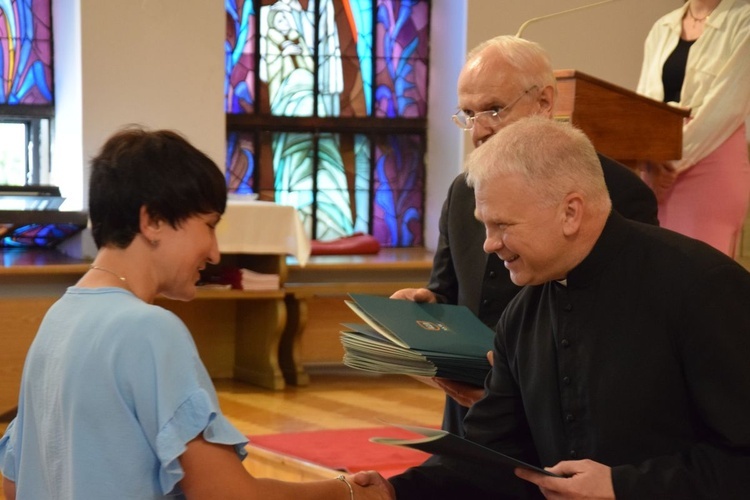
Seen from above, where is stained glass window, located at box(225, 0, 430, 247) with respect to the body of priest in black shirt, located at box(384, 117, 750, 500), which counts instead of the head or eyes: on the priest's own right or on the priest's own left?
on the priest's own right

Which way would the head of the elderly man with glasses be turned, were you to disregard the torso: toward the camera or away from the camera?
toward the camera

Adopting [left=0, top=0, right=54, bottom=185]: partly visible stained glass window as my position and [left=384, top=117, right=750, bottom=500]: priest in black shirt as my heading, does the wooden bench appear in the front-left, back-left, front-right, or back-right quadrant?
front-left

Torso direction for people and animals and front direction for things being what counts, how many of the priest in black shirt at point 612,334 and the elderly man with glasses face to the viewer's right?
0

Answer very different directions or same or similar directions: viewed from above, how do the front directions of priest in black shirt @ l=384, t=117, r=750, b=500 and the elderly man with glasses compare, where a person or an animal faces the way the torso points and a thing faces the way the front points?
same or similar directions

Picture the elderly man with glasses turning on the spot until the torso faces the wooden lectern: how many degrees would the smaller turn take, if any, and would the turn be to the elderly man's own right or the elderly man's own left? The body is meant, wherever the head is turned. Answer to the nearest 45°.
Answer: approximately 135° to the elderly man's own right

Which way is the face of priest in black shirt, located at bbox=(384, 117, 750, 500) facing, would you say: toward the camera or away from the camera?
toward the camera

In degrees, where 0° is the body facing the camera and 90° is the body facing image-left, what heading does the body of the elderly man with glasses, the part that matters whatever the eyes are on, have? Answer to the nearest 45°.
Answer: approximately 45°

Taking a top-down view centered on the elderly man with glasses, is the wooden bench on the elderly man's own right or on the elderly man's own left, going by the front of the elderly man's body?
on the elderly man's own right

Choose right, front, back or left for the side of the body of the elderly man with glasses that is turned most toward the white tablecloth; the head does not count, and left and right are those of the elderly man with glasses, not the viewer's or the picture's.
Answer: right

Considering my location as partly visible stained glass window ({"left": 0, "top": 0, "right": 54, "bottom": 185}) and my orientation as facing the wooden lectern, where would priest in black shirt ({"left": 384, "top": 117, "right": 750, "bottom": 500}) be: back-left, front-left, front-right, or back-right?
front-right

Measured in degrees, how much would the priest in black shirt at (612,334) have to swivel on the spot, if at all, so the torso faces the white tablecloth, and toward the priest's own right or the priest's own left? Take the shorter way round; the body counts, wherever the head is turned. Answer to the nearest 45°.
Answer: approximately 90° to the priest's own right

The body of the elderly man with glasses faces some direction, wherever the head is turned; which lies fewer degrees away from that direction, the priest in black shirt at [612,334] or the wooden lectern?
the priest in black shirt

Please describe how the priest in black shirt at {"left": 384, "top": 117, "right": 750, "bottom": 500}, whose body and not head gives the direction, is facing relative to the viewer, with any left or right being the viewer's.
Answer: facing the viewer and to the left of the viewer

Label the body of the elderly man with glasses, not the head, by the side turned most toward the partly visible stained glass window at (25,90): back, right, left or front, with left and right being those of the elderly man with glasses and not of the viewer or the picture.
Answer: right
